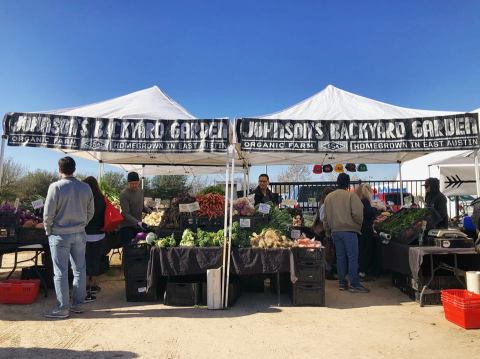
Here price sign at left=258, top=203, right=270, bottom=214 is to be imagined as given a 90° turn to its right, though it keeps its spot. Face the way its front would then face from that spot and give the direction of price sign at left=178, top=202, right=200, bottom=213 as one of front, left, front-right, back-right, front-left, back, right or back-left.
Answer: front

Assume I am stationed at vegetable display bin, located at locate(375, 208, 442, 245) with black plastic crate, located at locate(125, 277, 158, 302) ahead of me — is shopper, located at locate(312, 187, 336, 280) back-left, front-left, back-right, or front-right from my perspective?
front-right

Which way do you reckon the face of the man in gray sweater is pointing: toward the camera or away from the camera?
away from the camera

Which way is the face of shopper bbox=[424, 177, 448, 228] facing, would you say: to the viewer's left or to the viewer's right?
to the viewer's left

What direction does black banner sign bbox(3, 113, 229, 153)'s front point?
toward the camera

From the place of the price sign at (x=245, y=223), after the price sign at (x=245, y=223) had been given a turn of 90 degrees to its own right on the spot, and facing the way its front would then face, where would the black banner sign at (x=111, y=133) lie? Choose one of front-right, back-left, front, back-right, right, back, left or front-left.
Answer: front

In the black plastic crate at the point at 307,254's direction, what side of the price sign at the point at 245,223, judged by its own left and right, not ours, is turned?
left

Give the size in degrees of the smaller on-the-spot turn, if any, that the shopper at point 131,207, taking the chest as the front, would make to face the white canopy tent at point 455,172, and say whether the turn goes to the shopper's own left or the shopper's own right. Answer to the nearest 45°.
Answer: approximately 45° to the shopper's own left

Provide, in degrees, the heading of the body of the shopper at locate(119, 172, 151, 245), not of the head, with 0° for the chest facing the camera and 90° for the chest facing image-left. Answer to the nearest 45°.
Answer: approximately 315°

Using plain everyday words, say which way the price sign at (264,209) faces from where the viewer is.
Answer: facing the viewer

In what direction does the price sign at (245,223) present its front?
toward the camera

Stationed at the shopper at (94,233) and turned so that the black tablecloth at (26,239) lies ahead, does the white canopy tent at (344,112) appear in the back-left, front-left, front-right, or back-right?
back-right
